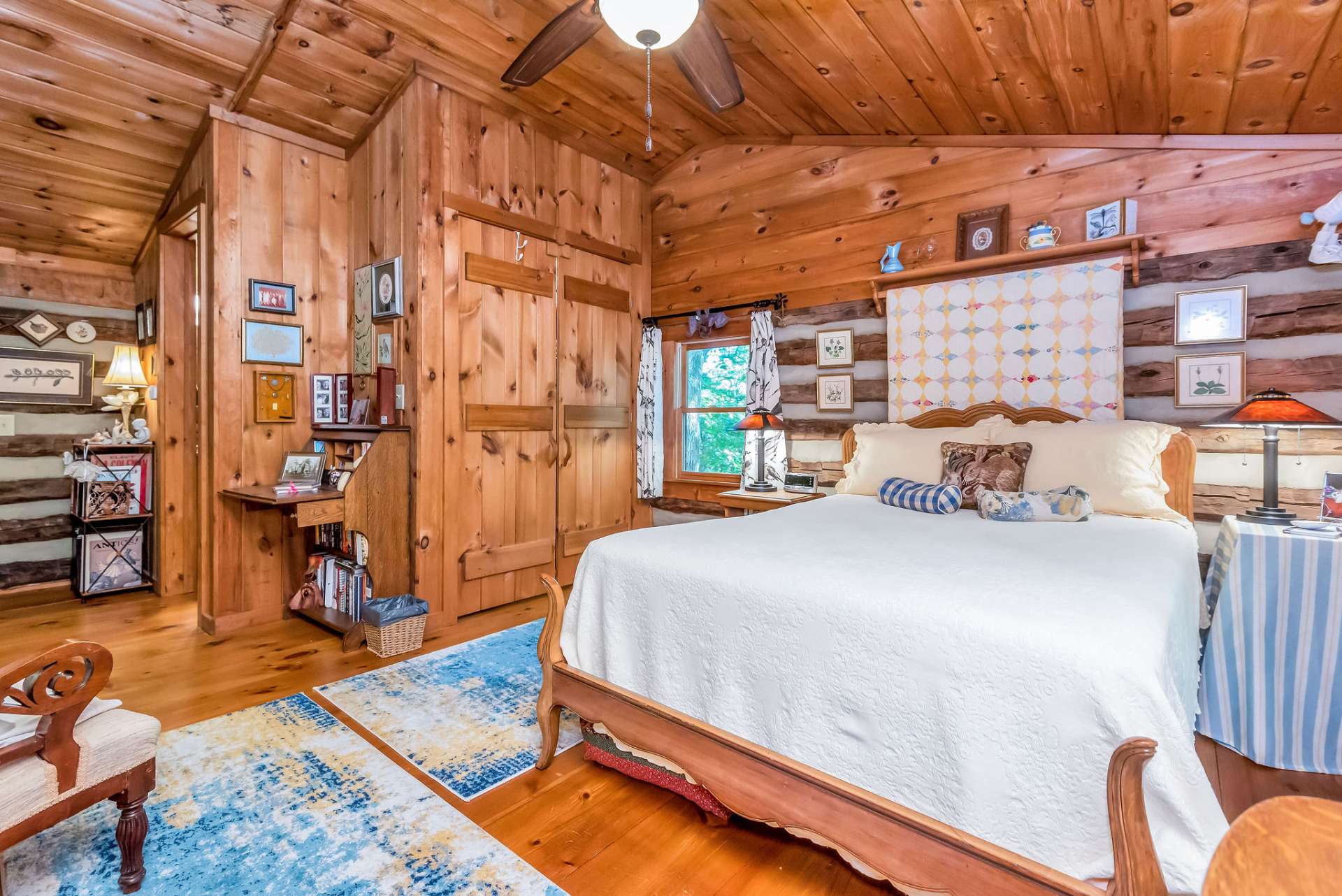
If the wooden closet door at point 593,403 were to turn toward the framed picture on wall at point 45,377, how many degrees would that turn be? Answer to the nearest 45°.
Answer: approximately 135° to its right

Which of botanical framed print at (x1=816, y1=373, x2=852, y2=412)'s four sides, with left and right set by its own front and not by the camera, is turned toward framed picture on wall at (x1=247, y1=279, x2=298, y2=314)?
right

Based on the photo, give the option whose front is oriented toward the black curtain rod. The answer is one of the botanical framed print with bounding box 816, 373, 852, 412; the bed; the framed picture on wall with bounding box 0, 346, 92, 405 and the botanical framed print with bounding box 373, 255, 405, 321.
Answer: the framed picture on wall

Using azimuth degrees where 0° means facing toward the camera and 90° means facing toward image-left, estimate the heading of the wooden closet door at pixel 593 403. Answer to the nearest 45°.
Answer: approximately 315°

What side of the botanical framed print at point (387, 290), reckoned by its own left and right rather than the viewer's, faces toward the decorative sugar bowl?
left

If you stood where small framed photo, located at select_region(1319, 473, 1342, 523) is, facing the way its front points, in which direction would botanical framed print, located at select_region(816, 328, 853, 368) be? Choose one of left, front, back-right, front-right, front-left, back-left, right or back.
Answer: front-right

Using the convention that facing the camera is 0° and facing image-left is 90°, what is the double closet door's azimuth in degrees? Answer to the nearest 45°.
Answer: approximately 315°

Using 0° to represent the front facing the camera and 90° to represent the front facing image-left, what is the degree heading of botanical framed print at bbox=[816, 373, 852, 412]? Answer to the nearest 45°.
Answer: approximately 0°

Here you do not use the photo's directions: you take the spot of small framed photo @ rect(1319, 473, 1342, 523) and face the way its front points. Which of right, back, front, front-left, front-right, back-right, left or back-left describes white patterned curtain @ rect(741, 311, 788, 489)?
front-right
